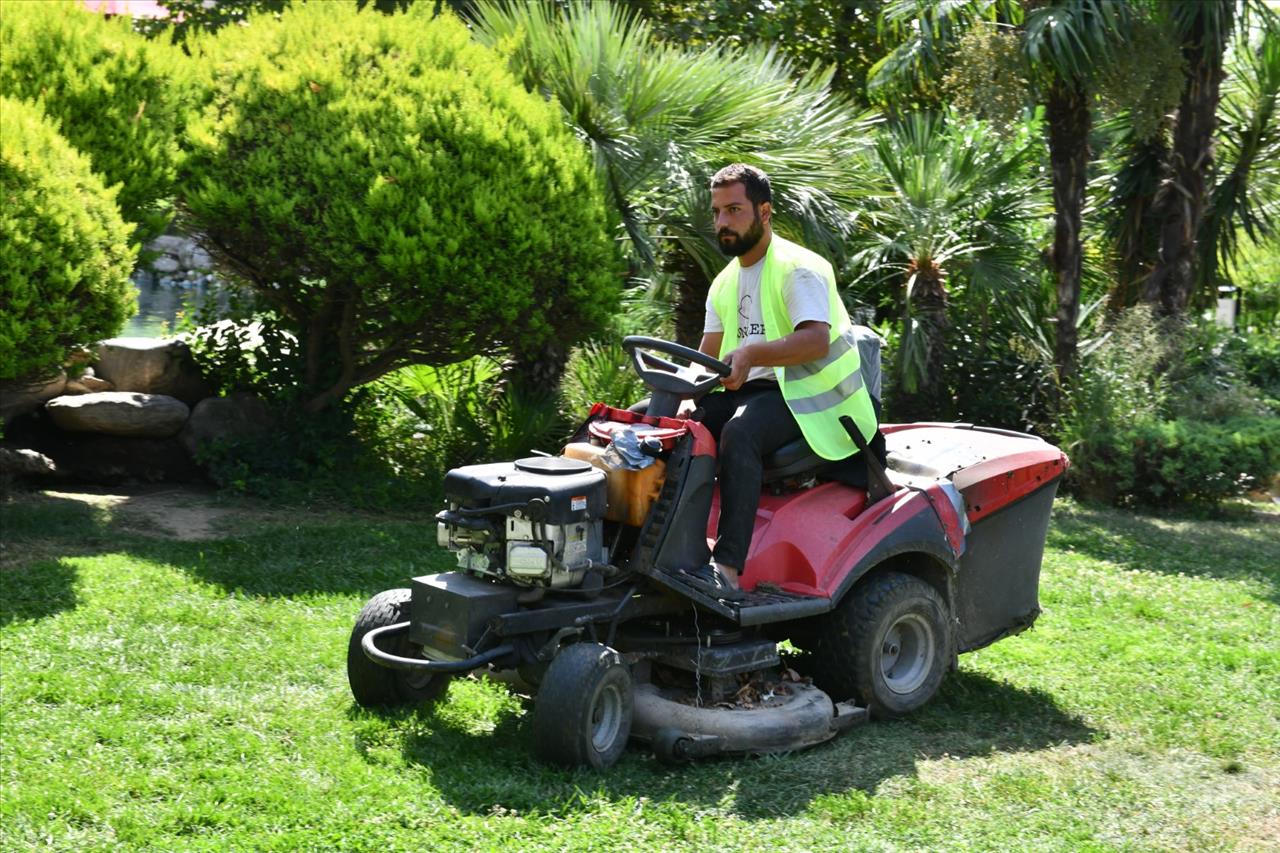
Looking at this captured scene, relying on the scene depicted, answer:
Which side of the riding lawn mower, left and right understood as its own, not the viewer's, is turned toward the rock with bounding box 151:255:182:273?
right

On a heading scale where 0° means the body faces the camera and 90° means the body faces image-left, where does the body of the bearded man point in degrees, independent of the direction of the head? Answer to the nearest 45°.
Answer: approximately 45°

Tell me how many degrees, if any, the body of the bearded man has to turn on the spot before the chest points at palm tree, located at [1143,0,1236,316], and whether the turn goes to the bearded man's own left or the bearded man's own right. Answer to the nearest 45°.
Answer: approximately 180°

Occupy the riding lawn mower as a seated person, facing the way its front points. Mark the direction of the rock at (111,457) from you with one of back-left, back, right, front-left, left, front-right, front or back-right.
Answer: right

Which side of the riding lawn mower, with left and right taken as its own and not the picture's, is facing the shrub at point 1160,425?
back

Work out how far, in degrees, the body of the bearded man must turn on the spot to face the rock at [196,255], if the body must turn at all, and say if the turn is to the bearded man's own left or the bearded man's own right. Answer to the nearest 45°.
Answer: approximately 90° to the bearded man's own right

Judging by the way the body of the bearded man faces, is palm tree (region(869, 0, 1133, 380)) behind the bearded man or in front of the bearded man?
behind

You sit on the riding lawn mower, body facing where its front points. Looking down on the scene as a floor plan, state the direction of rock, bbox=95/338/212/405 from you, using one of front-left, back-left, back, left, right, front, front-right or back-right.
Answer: right

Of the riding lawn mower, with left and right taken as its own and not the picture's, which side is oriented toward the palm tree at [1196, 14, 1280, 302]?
back

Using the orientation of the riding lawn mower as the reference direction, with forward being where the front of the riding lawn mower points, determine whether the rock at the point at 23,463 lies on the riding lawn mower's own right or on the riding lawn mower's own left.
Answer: on the riding lawn mower's own right

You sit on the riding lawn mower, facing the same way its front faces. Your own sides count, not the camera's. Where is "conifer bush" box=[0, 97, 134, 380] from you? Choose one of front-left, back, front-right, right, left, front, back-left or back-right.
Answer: right

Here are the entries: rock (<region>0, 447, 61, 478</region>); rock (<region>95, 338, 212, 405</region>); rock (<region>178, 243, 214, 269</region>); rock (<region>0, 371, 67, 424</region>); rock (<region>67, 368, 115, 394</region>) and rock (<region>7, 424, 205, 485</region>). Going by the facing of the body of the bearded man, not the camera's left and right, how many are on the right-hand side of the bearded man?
6

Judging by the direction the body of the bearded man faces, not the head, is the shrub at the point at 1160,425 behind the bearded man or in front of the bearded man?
behind

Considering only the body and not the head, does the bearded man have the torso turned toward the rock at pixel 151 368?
no

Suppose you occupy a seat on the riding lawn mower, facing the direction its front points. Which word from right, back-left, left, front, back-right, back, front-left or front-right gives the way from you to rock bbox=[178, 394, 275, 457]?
right

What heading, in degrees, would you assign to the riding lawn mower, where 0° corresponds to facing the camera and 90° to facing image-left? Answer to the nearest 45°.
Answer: approximately 45°

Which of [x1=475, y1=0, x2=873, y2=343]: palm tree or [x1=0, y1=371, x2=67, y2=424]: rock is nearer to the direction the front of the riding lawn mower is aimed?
the rock

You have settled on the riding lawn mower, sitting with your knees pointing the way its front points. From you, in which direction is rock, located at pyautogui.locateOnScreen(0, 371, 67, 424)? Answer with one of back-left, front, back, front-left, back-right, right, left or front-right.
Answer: right

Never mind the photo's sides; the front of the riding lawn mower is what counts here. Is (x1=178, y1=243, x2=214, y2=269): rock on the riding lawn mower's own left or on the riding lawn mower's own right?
on the riding lawn mower's own right

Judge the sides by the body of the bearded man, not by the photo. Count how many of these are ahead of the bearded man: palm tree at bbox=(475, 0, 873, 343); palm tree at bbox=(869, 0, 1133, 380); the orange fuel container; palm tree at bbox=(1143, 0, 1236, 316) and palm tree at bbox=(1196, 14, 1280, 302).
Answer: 1
